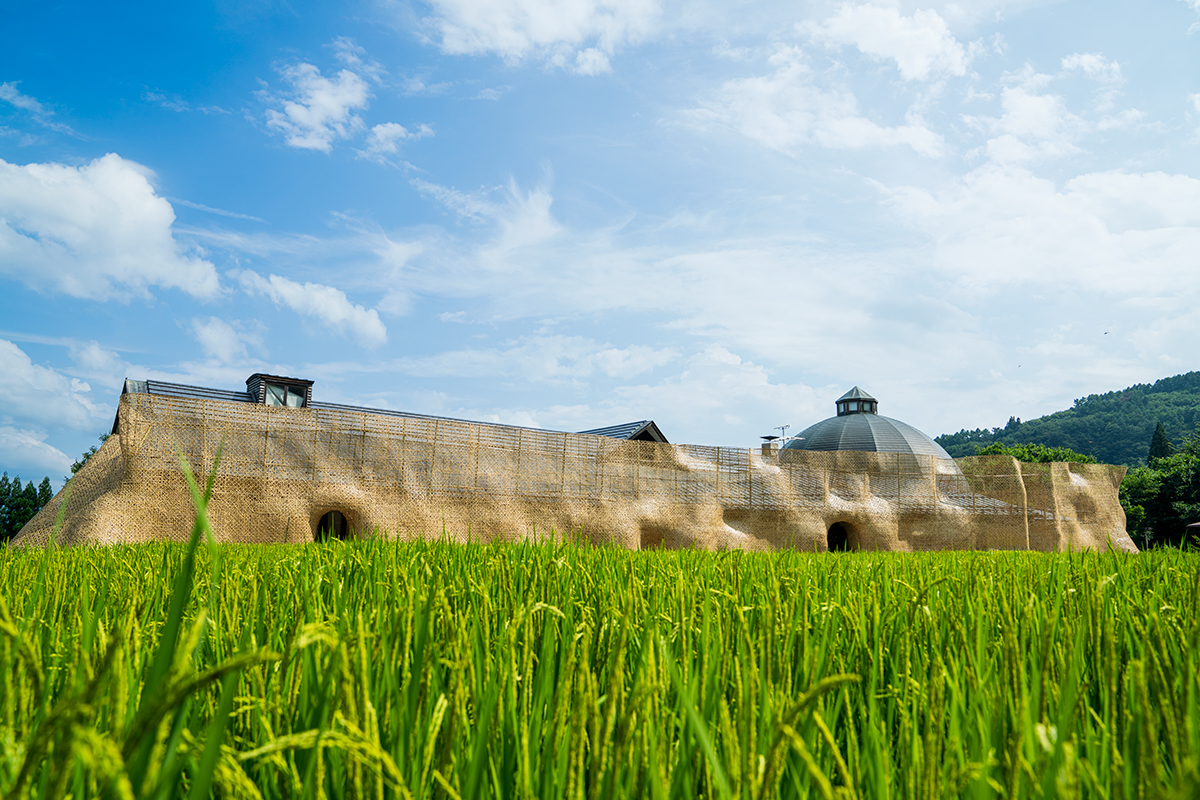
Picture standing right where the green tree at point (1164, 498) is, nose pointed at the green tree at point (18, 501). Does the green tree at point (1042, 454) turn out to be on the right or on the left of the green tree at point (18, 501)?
right

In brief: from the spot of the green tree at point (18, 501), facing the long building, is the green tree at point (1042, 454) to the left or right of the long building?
left

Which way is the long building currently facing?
toward the camera

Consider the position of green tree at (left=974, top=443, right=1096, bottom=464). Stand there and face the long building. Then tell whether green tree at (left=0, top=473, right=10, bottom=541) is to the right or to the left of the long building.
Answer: right

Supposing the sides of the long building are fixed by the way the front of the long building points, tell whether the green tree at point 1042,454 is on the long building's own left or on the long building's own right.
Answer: on the long building's own left

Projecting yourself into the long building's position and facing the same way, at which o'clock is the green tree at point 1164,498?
The green tree is roughly at 8 o'clock from the long building.

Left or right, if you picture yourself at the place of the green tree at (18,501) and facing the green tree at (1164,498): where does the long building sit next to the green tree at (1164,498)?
right

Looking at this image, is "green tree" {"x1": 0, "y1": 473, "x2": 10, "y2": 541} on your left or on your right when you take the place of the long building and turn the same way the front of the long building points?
on your right

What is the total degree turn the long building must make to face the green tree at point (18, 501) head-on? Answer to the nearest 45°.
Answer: approximately 135° to its right
